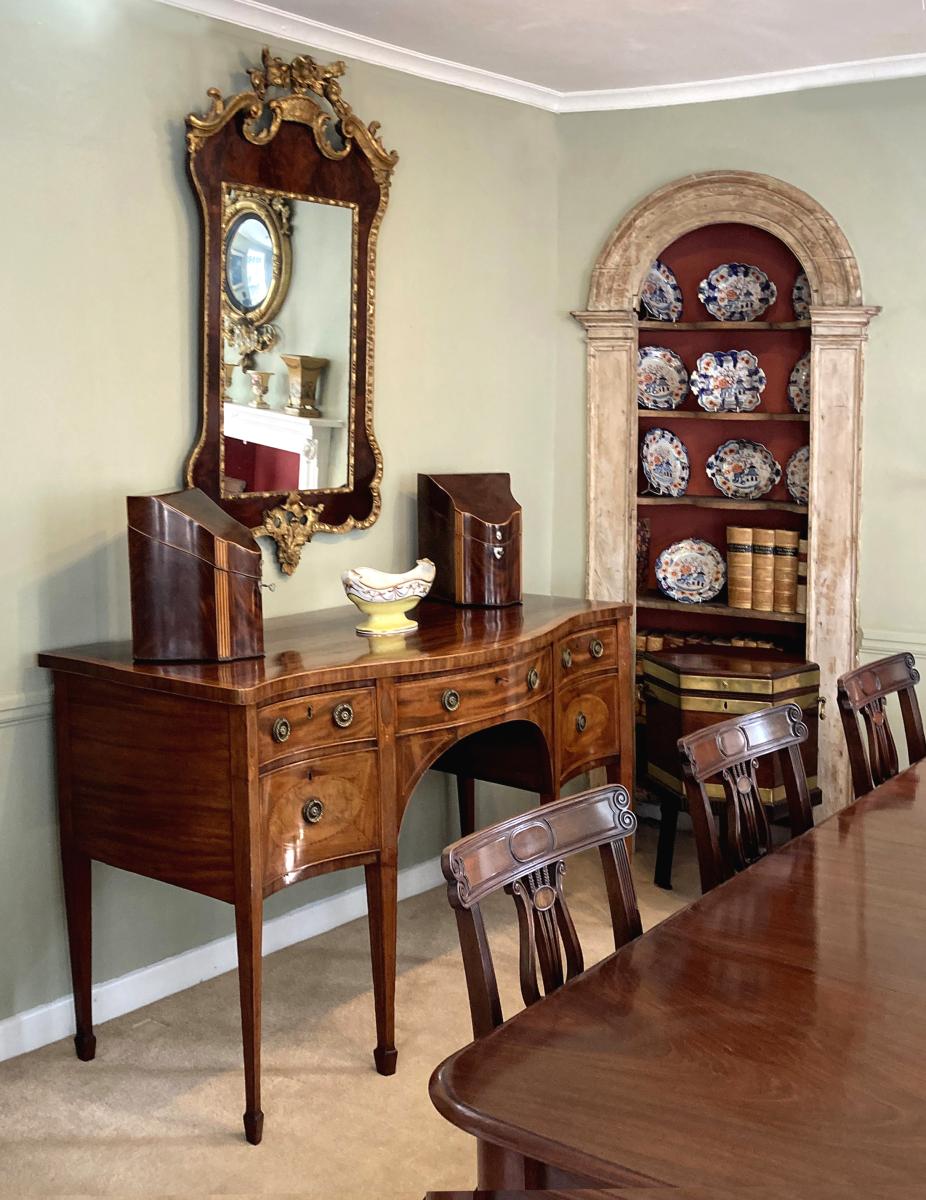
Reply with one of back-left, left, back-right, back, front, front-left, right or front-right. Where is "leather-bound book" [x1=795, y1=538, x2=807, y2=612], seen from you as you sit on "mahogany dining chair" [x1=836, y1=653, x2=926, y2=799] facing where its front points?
back-left

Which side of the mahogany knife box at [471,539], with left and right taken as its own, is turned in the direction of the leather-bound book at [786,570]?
left

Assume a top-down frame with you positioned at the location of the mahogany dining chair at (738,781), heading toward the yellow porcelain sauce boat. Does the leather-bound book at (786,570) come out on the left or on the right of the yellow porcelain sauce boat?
right

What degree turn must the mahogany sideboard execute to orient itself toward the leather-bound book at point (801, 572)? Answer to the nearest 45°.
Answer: approximately 90° to its left

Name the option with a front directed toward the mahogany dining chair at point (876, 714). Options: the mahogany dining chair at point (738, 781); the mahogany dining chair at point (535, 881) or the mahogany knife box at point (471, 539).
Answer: the mahogany knife box

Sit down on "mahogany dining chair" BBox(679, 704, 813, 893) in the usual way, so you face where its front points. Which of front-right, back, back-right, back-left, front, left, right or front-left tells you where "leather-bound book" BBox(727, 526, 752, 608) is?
back-left

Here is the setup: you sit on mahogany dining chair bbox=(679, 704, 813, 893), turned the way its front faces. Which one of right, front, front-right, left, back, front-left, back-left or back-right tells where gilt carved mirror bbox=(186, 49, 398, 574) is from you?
back

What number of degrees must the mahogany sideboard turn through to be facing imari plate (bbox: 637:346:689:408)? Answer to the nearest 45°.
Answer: approximately 90° to its left
